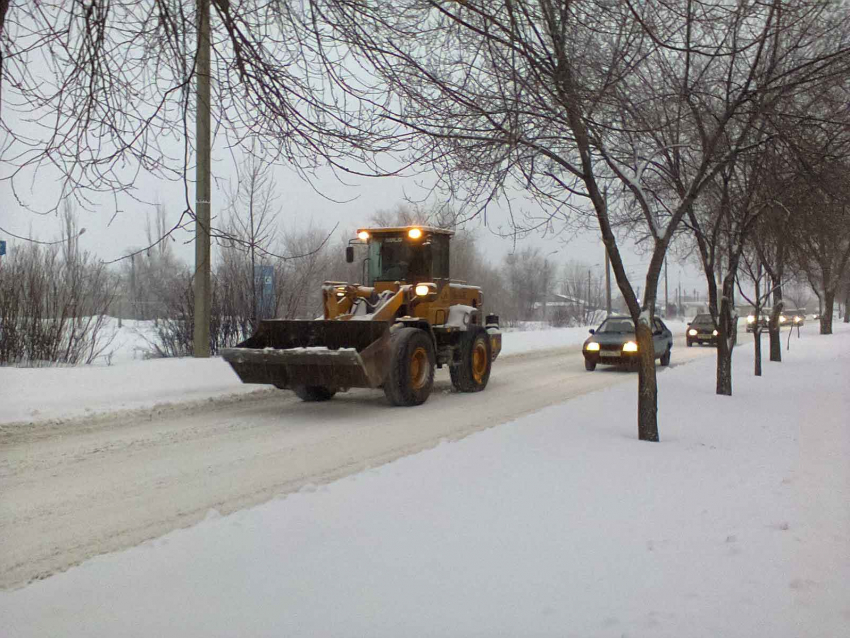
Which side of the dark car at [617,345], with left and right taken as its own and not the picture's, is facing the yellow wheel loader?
front

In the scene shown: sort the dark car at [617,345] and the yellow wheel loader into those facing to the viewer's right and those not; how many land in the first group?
0

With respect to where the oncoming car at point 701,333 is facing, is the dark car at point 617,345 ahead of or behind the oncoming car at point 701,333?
ahead

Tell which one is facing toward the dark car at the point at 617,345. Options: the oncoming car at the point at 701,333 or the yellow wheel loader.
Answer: the oncoming car

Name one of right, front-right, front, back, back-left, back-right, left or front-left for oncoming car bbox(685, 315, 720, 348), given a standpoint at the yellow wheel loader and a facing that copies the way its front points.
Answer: back

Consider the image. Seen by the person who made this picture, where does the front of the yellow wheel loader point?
facing the viewer and to the left of the viewer

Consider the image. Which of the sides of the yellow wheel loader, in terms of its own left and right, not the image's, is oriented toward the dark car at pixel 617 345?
back

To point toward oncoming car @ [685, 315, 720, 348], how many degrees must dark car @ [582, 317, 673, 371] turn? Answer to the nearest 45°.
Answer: approximately 135° to its right

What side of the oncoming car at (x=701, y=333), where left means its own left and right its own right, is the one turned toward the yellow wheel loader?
front

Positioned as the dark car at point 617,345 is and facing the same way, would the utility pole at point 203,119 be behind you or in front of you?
in front
